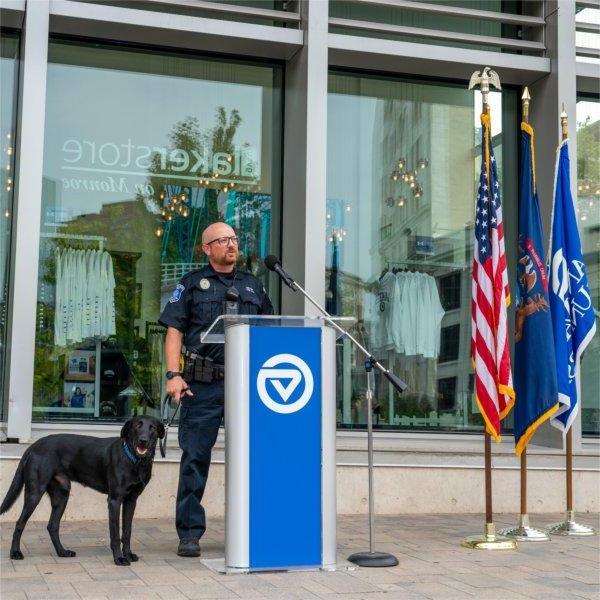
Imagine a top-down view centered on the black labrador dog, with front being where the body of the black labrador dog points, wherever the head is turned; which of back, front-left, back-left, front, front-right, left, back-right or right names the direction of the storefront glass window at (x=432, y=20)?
left

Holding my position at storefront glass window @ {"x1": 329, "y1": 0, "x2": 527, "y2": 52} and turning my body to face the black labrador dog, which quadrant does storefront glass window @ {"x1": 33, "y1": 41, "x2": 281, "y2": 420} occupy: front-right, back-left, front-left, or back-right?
front-right

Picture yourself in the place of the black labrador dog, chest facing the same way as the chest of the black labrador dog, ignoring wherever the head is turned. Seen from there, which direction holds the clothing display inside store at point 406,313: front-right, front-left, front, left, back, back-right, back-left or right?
left

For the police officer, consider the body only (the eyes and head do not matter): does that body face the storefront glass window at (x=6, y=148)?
no

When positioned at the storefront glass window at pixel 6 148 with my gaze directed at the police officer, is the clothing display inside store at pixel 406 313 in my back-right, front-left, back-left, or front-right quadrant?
front-left

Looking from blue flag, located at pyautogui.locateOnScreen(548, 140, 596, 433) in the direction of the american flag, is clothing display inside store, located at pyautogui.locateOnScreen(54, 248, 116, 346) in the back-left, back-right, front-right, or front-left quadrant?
front-right

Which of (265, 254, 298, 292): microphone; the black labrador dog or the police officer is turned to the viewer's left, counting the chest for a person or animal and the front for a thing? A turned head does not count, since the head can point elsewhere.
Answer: the microphone

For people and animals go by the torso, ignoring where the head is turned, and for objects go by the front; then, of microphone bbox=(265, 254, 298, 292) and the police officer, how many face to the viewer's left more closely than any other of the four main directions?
1

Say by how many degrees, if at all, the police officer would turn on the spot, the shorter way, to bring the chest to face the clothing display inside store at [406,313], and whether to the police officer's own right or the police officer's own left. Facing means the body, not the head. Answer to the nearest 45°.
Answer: approximately 90° to the police officer's own left

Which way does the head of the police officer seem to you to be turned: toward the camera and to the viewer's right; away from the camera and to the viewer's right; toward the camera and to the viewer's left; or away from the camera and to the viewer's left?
toward the camera and to the viewer's right

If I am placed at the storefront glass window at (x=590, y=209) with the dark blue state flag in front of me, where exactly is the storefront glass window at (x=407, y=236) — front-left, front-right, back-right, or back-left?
front-right

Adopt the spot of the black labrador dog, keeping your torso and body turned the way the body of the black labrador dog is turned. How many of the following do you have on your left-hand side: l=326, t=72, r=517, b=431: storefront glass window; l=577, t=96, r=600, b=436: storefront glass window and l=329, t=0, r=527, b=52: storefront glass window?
3

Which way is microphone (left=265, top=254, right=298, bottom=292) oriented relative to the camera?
to the viewer's left

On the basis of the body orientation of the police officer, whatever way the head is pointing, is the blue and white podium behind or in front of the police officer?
in front

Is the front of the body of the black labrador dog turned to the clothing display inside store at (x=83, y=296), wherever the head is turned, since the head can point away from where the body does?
no

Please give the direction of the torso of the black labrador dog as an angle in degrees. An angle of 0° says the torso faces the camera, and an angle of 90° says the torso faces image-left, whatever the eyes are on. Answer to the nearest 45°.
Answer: approximately 315°

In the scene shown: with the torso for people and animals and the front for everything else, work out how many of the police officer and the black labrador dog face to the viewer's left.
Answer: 0

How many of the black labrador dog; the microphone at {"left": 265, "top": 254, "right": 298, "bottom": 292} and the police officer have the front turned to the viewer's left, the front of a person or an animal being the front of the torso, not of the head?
1

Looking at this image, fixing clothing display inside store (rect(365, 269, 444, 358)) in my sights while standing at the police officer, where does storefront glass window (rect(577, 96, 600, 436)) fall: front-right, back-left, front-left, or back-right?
front-right
